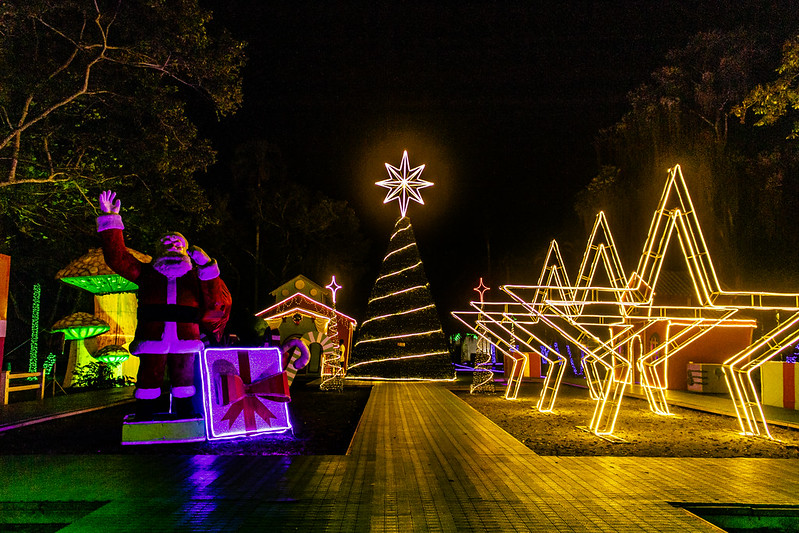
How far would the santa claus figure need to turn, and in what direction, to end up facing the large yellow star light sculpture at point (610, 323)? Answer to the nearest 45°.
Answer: approximately 90° to its left

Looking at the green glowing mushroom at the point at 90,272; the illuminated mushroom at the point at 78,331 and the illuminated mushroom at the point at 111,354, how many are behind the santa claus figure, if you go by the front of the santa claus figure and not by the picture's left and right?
3

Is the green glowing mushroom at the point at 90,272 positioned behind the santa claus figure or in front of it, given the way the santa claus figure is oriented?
behind

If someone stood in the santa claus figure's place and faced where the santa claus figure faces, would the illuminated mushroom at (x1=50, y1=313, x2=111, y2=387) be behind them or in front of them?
behind

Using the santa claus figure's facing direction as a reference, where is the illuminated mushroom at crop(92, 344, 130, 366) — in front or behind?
behind

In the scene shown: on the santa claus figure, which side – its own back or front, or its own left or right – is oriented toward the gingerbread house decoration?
back

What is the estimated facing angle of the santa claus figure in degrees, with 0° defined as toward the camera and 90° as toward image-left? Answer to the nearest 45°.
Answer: approximately 0°

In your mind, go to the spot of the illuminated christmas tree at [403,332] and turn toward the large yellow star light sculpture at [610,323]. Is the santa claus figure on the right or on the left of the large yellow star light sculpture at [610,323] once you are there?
right
